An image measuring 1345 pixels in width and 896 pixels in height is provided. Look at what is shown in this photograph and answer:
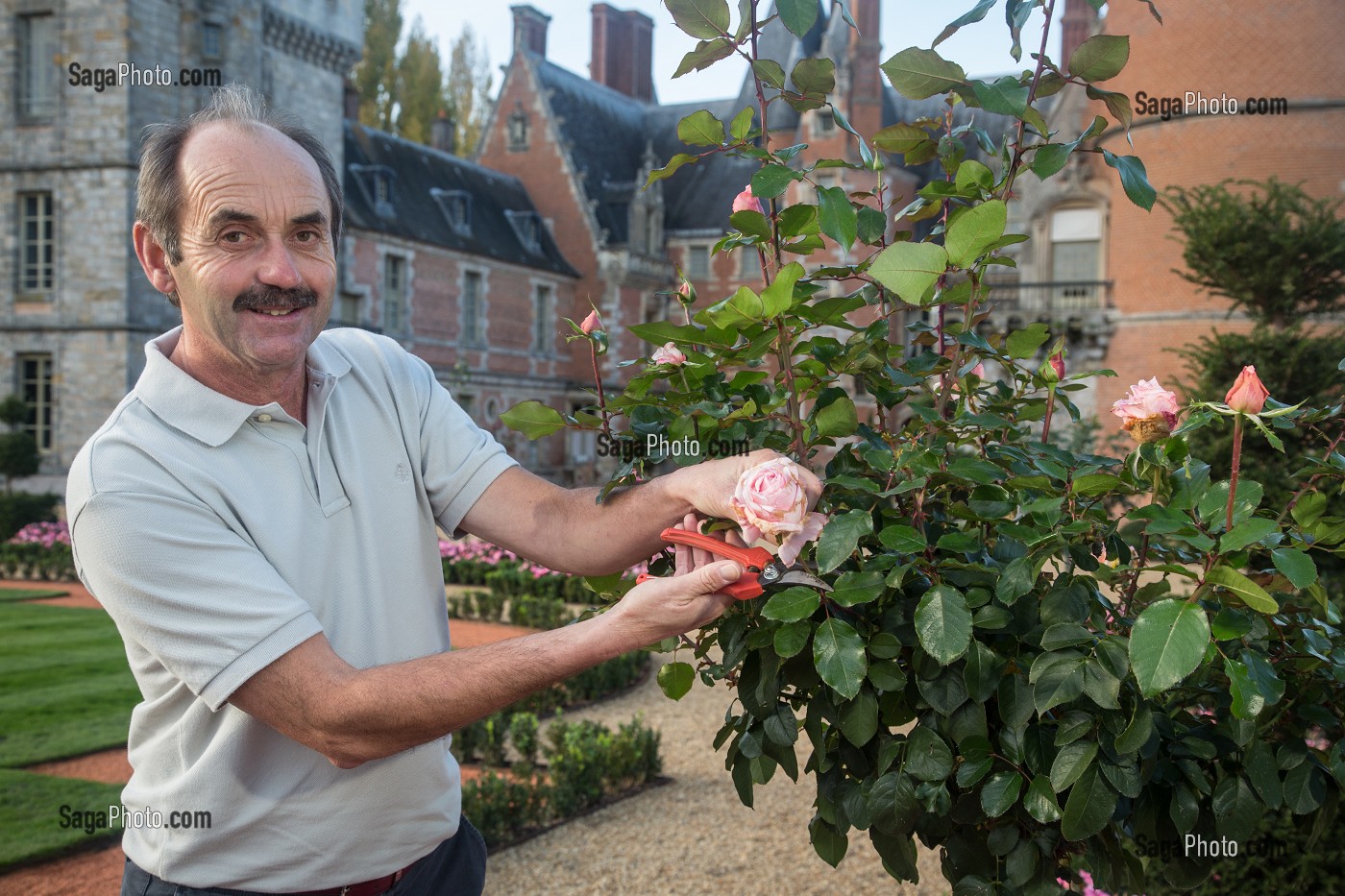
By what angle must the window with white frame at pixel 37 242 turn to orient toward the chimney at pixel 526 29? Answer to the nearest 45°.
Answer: approximately 135° to its left

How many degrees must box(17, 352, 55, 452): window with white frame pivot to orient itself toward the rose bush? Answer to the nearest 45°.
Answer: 0° — it already faces it

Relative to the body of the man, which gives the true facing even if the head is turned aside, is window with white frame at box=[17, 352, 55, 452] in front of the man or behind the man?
behind

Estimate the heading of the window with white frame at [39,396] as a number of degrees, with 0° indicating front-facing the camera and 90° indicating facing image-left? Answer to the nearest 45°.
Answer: approximately 0°

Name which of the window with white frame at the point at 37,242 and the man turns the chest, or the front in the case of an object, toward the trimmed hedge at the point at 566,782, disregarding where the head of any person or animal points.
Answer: the window with white frame

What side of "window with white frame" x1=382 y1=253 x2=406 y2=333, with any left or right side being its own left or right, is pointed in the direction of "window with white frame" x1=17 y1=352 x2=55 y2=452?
right

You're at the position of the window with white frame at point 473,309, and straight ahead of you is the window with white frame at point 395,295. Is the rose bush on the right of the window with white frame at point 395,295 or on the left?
left

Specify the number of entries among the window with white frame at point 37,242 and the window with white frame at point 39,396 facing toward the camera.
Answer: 2

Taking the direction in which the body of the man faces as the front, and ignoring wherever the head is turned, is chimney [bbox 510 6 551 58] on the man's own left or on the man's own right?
on the man's own left
